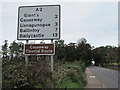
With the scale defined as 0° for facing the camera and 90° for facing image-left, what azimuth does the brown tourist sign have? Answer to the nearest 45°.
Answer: approximately 0°

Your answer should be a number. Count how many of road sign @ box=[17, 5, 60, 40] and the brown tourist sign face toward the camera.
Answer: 2

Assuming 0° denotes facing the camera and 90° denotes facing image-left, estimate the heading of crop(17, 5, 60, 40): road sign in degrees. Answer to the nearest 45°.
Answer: approximately 0°

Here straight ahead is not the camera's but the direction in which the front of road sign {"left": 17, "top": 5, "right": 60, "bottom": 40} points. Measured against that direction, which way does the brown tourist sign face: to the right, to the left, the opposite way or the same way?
the same way
